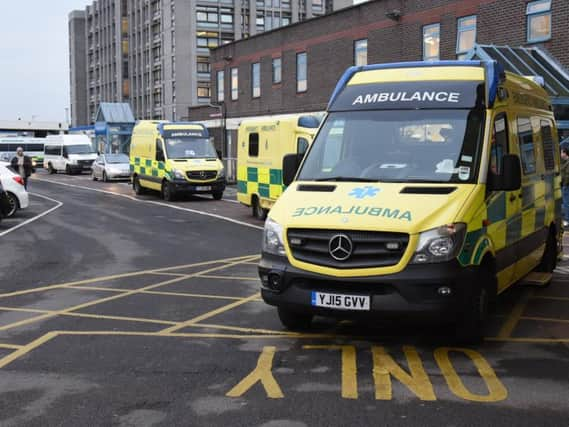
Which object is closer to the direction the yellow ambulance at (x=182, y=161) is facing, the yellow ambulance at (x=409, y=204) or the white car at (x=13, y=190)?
the yellow ambulance

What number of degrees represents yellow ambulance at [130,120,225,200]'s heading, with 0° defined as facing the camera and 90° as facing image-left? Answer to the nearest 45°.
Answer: approximately 315°

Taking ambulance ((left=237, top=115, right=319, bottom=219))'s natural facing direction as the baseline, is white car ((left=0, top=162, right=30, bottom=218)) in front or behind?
behind

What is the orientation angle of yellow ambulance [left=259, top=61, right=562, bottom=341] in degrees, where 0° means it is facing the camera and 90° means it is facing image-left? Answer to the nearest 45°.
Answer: approximately 45°

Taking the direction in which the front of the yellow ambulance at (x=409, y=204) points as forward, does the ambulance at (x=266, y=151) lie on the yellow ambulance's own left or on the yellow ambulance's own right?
on the yellow ambulance's own right

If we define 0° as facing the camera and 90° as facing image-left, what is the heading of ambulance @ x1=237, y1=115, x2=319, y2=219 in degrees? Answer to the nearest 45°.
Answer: approximately 315°
